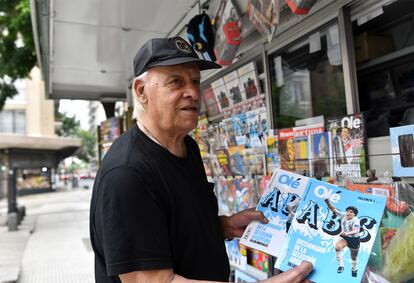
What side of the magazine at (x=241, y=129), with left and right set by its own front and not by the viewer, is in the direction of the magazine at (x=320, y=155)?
left

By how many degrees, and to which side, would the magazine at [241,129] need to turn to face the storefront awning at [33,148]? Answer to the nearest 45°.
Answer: approximately 90° to its right

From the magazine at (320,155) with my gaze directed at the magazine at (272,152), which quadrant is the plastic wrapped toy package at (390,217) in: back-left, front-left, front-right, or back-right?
back-left

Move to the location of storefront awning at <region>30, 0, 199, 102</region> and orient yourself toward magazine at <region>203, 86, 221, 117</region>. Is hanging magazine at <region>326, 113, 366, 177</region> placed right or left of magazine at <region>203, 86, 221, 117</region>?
right

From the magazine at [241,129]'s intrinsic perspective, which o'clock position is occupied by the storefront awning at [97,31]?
The storefront awning is roughly at 2 o'clock from the magazine.

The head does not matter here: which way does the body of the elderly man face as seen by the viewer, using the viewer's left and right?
facing the viewer and to the right of the viewer

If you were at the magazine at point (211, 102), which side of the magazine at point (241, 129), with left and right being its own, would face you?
right

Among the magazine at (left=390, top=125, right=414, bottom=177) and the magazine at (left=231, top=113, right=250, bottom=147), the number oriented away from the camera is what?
0

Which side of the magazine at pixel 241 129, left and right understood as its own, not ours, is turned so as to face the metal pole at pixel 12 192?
right

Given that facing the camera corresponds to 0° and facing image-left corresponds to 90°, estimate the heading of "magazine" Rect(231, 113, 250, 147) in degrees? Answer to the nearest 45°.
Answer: approximately 45°
